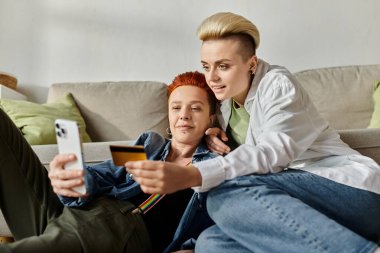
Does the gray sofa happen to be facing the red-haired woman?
yes
